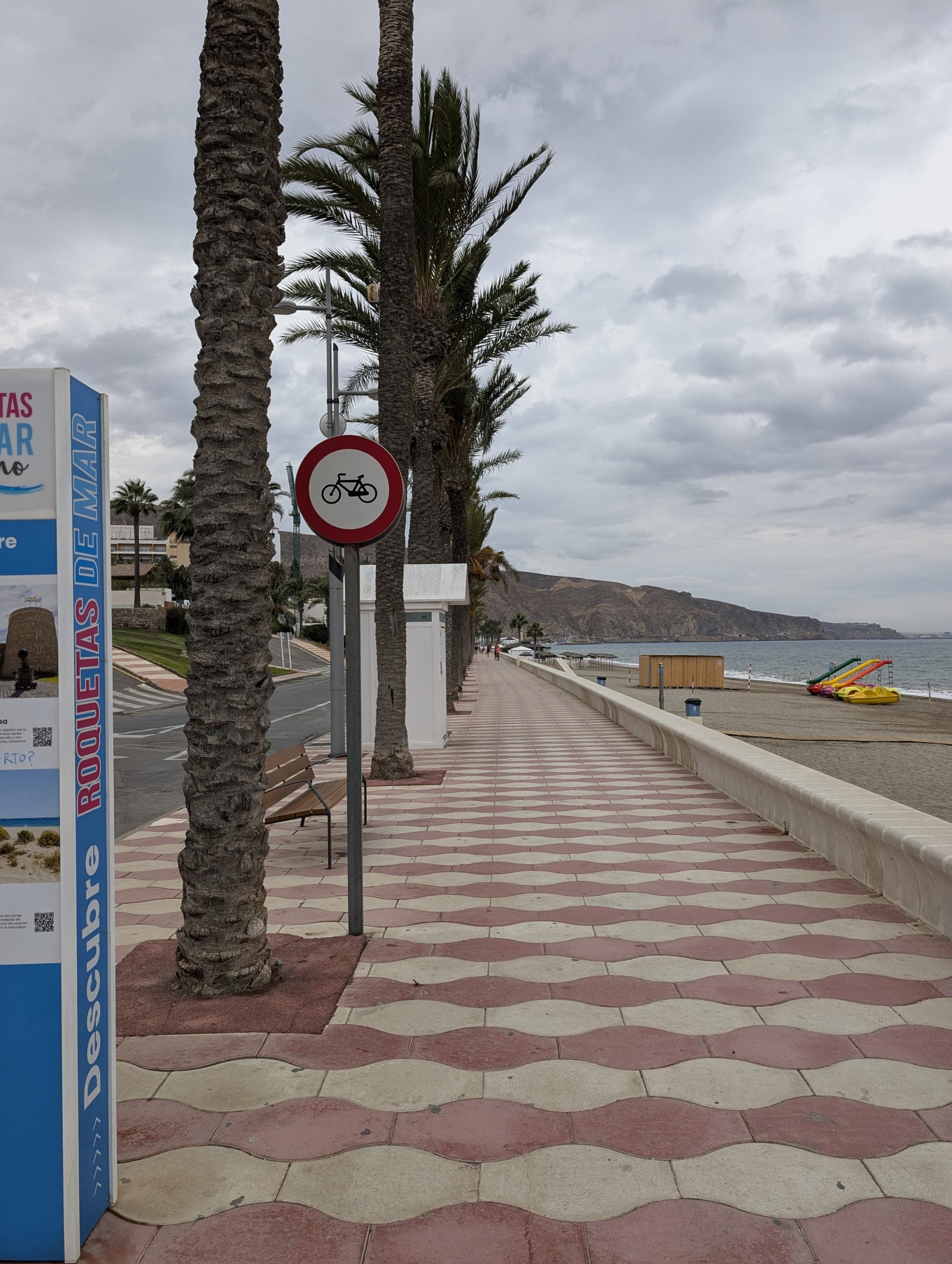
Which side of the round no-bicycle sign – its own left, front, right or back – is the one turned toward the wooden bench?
back

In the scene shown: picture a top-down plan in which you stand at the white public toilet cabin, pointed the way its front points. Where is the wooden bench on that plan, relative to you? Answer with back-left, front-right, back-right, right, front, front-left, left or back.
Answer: right

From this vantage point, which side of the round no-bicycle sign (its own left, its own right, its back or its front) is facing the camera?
front

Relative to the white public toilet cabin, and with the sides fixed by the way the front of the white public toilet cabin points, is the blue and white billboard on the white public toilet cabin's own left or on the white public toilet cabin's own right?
on the white public toilet cabin's own right

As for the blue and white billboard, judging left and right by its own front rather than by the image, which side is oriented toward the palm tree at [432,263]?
back

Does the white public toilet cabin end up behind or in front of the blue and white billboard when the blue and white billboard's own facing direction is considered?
behind

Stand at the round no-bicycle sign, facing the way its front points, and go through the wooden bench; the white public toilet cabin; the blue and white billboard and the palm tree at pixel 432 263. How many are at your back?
3

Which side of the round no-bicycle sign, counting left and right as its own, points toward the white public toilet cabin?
back
